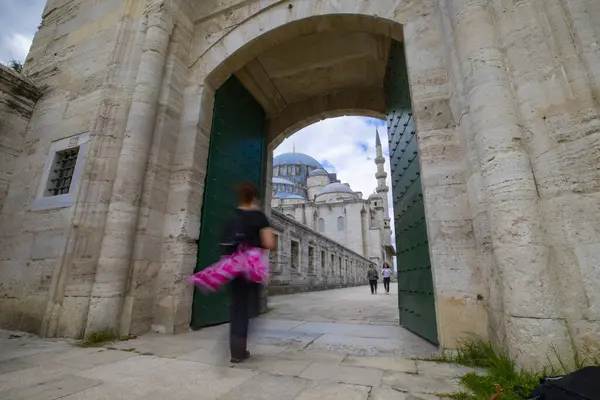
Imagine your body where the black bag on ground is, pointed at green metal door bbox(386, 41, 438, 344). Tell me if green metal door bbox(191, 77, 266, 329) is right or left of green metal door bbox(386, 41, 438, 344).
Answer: left

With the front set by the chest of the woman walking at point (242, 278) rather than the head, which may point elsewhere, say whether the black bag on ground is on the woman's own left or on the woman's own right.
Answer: on the woman's own right

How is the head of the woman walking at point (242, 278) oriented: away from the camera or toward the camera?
away from the camera

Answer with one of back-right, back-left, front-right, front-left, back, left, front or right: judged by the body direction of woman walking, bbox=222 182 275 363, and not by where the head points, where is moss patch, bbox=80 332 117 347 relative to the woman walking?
left

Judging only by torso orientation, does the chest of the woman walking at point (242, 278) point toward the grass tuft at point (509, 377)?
no

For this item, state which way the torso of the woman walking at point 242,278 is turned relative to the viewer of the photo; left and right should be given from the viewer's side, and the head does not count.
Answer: facing away from the viewer and to the right of the viewer

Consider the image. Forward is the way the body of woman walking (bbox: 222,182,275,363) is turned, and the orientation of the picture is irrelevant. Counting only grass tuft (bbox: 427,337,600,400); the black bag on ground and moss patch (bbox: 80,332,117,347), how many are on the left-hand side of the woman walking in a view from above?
1
